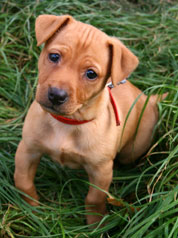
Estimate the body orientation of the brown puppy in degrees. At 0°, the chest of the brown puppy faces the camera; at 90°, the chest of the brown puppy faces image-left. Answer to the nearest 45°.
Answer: approximately 45°
